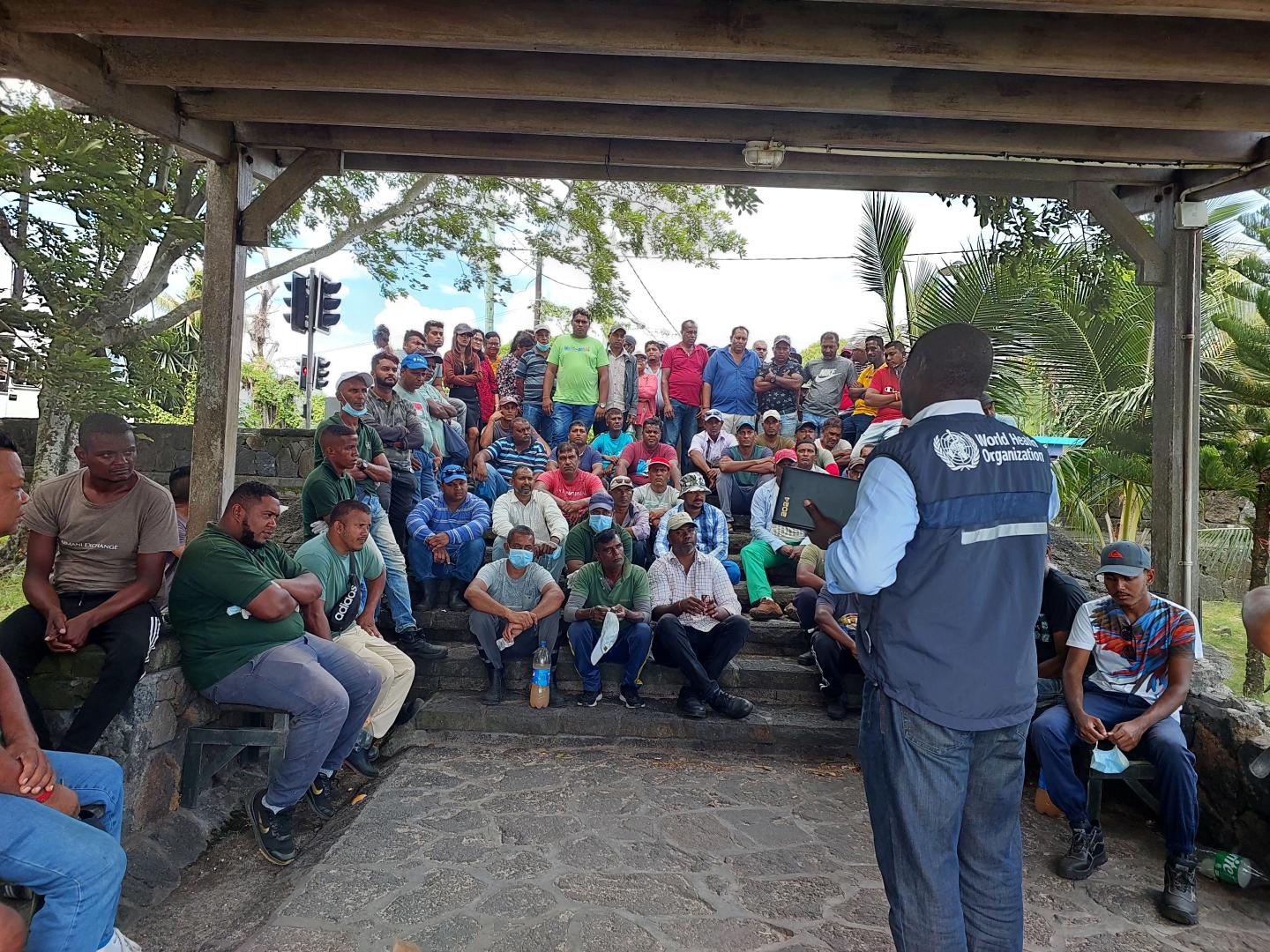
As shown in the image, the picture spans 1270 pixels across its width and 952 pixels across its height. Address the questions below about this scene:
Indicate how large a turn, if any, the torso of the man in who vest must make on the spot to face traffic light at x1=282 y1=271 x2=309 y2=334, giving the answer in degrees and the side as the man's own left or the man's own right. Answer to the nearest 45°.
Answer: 0° — they already face it

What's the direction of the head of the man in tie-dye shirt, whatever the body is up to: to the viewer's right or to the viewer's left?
to the viewer's left

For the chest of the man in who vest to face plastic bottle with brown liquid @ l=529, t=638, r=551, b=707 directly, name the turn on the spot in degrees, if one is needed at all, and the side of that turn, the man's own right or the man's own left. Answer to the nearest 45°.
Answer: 0° — they already face it

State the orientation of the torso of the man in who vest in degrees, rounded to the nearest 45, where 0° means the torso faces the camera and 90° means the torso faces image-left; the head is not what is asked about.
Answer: approximately 135°

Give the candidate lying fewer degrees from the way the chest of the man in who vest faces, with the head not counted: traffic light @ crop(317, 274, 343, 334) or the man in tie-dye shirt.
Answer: the traffic light

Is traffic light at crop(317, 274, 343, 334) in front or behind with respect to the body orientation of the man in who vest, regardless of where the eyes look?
in front

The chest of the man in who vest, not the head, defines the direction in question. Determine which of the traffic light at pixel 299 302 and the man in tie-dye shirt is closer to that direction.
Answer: the traffic light

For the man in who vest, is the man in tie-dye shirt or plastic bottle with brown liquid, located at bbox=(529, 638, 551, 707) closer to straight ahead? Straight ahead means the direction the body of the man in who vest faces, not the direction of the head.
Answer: the plastic bottle with brown liquid

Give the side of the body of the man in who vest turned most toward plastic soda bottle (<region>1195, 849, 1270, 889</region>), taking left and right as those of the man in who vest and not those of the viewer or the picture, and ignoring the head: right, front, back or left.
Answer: right

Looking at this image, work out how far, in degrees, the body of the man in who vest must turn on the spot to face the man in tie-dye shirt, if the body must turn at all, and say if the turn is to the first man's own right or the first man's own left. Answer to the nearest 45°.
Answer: approximately 45° to the first man's own right
